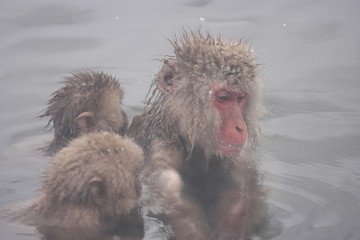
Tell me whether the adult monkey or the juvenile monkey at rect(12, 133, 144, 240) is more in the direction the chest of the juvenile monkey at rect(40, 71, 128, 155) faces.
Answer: the adult monkey

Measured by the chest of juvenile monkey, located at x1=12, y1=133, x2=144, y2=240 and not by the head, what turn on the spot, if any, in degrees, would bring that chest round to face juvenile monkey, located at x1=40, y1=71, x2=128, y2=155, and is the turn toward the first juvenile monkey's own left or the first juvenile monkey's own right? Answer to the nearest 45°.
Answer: approximately 45° to the first juvenile monkey's own left

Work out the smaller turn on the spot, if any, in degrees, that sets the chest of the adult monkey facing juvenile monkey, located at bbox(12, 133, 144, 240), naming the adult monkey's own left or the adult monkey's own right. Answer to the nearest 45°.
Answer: approximately 90° to the adult monkey's own right

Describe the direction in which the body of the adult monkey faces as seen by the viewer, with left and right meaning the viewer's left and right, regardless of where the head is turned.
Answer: facing the viewer and to the right of the viewer

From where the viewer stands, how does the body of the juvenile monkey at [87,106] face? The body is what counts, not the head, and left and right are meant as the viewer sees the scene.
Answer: facing away from the viewer and to the right of the viewer

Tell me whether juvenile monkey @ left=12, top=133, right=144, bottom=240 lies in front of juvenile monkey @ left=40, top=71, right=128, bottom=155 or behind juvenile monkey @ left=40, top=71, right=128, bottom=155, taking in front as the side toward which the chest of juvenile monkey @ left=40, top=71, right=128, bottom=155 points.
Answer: behind

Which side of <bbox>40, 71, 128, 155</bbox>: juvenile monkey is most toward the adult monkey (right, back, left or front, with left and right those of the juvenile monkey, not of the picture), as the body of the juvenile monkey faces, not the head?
right

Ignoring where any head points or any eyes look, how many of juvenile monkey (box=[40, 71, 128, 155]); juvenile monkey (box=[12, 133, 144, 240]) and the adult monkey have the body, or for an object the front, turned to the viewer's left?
0

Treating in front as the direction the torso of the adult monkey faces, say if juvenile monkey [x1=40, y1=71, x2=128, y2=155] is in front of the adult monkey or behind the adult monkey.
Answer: behind

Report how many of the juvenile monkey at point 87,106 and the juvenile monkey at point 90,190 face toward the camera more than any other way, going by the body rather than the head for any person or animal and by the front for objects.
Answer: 0
